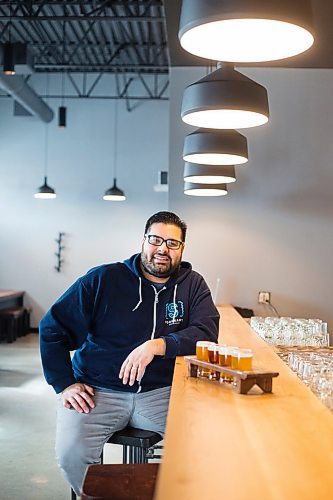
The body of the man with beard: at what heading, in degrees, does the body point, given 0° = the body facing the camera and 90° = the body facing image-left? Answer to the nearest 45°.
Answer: approximately 0°

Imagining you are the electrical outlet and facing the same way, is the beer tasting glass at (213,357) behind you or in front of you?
in front

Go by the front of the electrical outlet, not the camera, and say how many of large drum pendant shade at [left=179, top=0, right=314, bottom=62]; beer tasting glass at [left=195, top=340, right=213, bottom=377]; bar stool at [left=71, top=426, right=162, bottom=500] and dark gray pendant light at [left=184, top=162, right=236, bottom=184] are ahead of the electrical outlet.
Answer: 4

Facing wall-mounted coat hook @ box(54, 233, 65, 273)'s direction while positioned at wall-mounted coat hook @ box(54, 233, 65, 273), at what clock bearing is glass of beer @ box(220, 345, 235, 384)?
The glass of beer is roughly at 12 o'clock from the wall-mounted coat hook.
